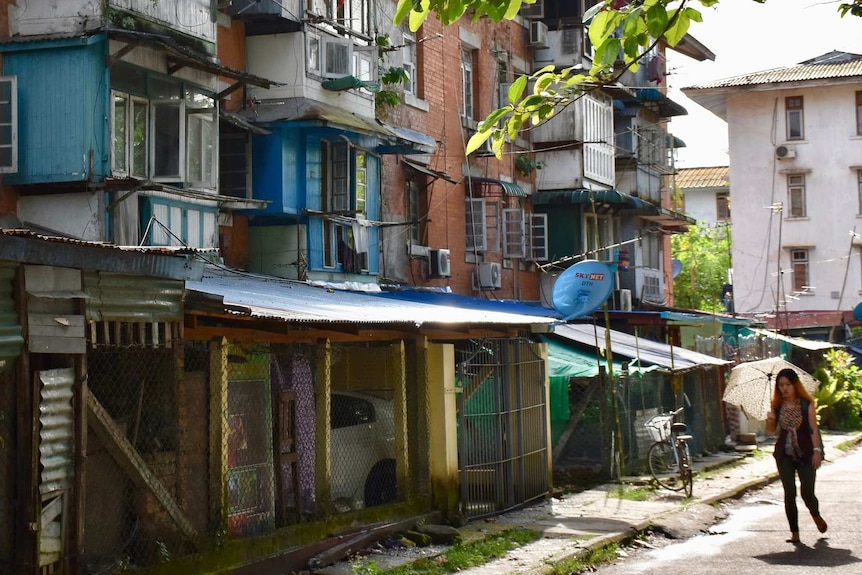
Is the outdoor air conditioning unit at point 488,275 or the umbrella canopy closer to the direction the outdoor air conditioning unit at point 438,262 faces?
the umbrella canopy

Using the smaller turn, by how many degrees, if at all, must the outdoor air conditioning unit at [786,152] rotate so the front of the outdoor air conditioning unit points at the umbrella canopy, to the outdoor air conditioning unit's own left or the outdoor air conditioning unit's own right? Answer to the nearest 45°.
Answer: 0° — it already faces it

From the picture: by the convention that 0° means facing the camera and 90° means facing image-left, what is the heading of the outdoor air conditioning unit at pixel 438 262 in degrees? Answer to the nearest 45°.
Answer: approximately 315°

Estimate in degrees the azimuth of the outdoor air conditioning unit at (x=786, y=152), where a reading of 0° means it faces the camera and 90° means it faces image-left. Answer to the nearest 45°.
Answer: approximately 0°
